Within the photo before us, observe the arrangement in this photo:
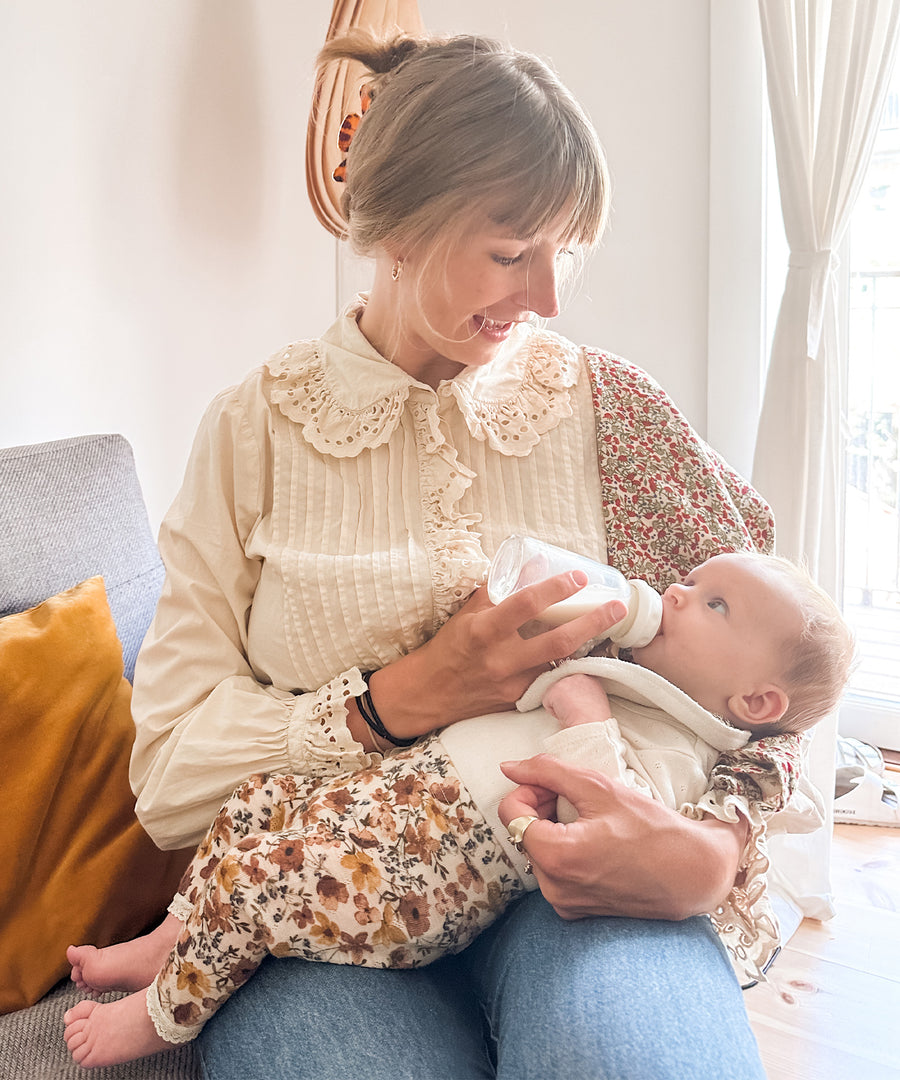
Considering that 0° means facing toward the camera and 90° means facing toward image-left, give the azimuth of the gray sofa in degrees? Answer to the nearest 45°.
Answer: approximately 0°

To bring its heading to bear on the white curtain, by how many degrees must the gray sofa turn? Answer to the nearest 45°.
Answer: approximately 90° to its left

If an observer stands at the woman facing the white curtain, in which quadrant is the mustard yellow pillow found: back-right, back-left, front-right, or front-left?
back-left
